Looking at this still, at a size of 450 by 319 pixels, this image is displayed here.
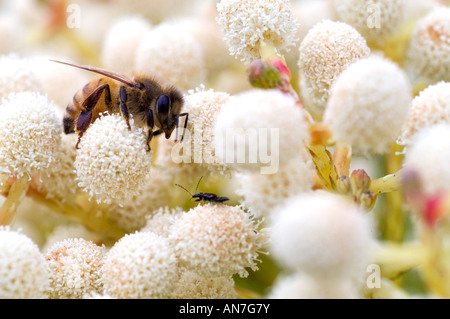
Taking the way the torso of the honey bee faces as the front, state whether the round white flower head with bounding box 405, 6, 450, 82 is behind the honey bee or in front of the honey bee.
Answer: in front

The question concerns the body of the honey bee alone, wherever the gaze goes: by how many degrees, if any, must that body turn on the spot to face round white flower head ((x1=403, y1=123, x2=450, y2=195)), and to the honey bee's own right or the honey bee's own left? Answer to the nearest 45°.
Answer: approximately 45° to the honey bee's own right

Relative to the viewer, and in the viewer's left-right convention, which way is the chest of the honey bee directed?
facing to the right of the viewer

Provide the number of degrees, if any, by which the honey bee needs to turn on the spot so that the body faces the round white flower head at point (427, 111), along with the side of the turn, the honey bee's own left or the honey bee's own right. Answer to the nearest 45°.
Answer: approximately 45° to the honey bee's own right
